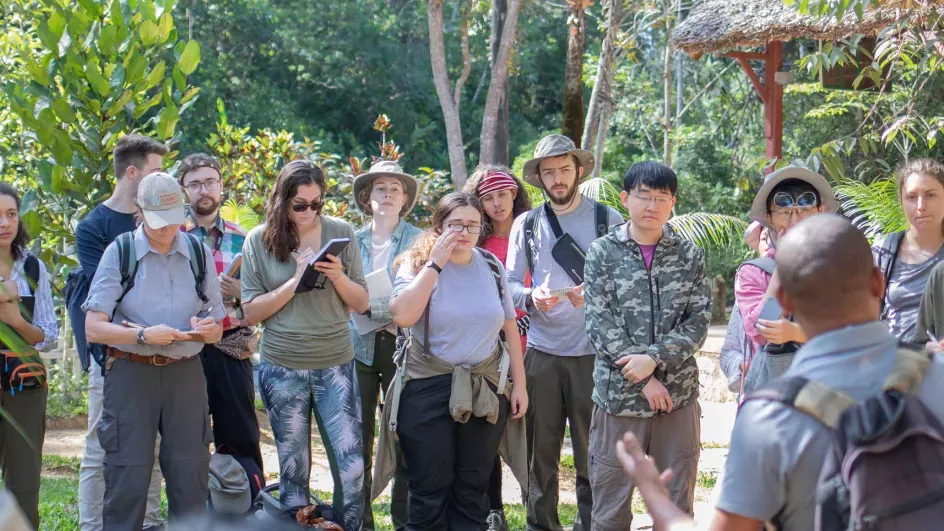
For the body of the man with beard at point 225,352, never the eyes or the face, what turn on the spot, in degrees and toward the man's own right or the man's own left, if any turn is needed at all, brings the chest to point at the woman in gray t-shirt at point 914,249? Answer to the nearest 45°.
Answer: approximately 45° to the man's own left

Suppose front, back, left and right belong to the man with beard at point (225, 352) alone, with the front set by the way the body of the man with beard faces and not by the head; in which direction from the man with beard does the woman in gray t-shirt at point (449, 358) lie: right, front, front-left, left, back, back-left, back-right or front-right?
front-left

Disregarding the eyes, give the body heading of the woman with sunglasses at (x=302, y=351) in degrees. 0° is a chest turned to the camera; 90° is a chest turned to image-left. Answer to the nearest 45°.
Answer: approximately 0°

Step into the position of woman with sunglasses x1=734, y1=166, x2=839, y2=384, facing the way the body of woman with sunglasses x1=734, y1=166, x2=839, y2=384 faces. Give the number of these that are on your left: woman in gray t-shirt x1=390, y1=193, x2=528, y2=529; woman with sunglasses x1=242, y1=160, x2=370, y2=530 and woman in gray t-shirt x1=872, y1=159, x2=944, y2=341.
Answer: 1

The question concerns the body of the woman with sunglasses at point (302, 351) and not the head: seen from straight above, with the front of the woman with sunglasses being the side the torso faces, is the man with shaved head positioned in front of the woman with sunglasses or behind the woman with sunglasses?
in front

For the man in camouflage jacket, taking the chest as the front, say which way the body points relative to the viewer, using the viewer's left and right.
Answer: facing the viewer

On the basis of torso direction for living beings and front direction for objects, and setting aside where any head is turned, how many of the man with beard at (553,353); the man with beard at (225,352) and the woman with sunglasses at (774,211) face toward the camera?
3

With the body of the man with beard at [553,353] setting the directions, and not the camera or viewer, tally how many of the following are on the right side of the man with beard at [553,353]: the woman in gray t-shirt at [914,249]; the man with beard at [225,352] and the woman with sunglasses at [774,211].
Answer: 1

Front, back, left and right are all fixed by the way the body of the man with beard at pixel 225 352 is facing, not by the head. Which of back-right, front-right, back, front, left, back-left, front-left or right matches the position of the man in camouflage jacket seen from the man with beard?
front-left

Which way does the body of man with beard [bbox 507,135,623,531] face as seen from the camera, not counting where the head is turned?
toward the camera

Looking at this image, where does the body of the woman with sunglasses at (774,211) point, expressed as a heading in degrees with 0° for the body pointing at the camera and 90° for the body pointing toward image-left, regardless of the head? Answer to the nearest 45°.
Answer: approximately 0°
